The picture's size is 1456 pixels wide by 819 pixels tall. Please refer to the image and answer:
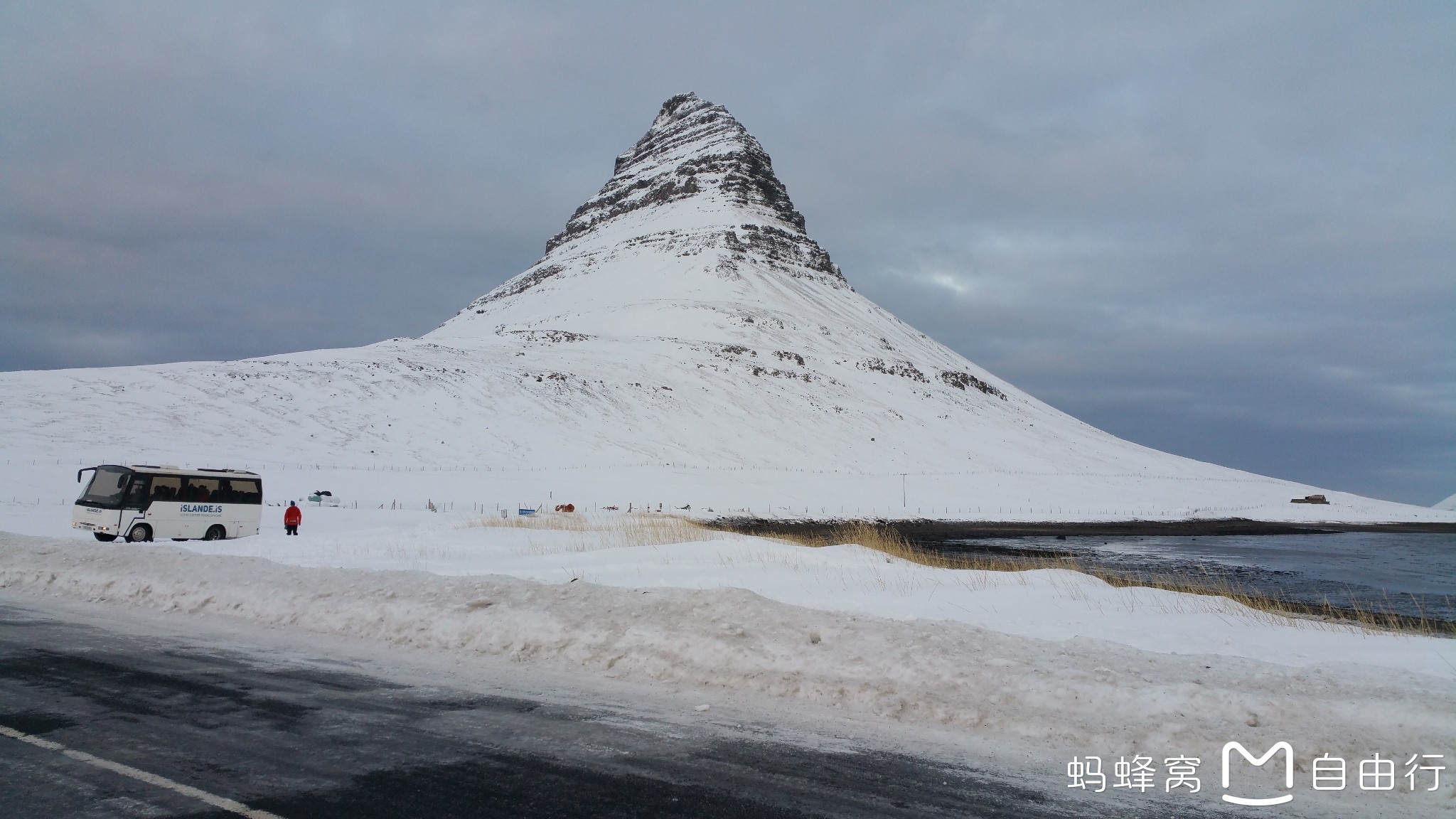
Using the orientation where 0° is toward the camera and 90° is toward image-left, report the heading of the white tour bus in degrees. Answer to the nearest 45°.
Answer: approximately 45°
